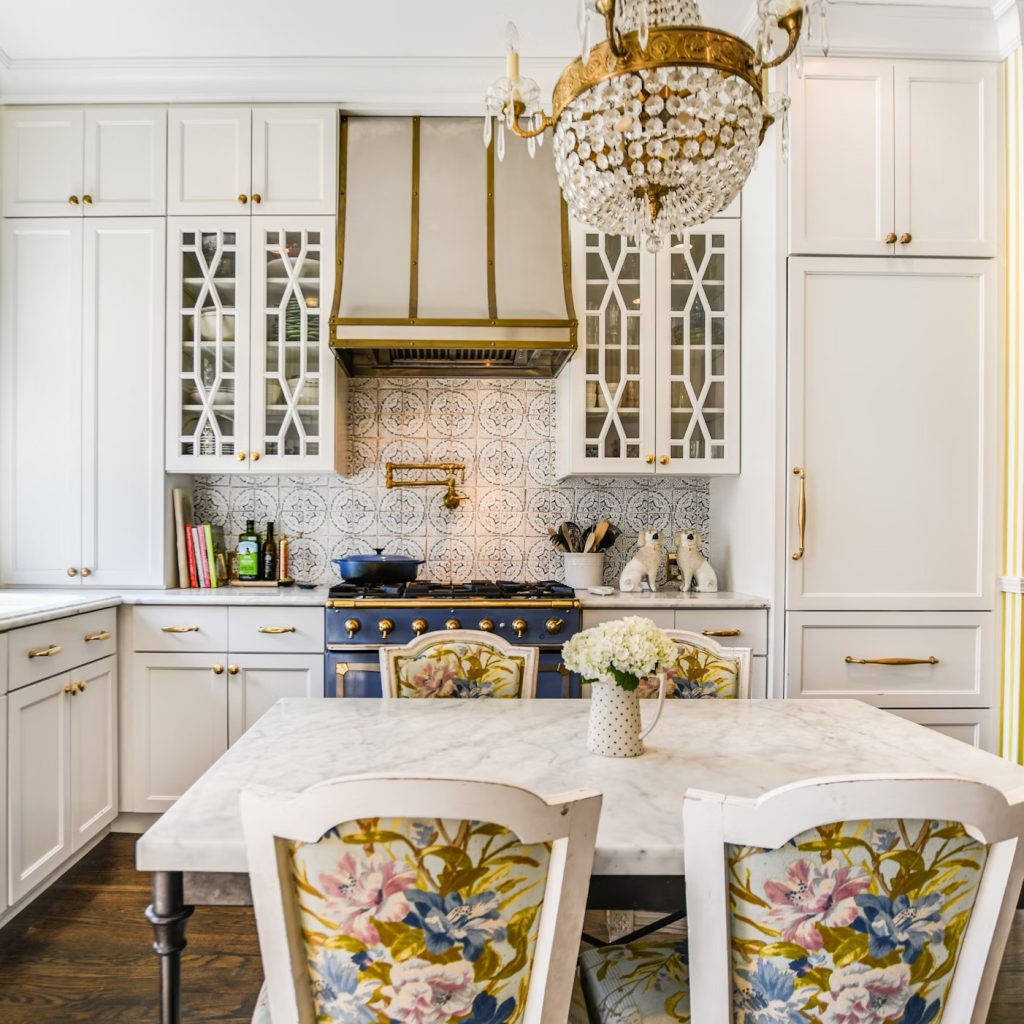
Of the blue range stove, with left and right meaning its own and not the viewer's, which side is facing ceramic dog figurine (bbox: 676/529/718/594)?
left

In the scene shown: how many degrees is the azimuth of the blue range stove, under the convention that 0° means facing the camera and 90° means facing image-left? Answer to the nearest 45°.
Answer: approximately 0°

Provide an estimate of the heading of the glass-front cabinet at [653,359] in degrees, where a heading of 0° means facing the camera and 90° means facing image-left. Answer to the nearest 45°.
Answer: approximately 0°

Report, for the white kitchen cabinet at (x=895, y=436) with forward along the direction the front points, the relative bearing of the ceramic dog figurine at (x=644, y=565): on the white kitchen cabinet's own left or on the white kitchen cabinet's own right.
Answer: on the white kitchen cabinet's own right
